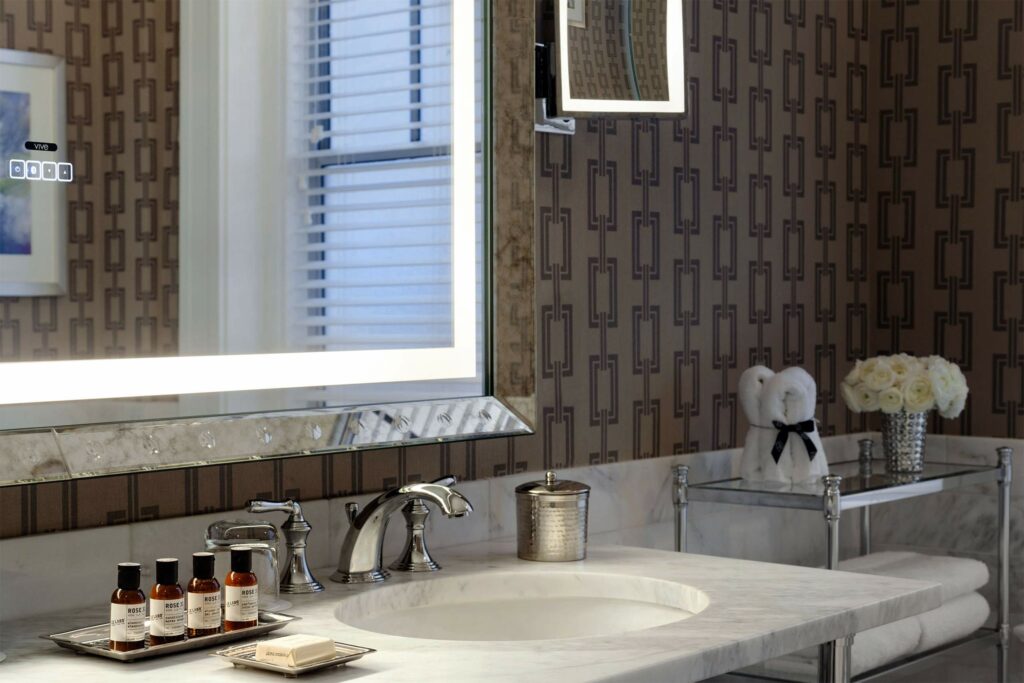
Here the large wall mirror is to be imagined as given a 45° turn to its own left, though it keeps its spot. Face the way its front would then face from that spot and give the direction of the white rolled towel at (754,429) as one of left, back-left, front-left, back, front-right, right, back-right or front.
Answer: front-left

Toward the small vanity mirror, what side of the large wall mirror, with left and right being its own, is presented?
left

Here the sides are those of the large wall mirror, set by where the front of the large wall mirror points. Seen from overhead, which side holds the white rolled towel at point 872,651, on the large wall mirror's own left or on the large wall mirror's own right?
on the large wall mirror's own left

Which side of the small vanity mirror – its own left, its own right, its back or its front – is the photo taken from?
front

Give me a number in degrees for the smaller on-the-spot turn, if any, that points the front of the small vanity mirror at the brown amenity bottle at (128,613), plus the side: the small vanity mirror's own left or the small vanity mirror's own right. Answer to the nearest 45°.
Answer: approximately 45° to the small vanity mirror's own right

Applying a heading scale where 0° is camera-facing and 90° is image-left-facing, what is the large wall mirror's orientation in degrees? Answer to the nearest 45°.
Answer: approximately 315°

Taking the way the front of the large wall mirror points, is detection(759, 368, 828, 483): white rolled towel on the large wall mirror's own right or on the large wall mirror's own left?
on the large wall mirror's own left

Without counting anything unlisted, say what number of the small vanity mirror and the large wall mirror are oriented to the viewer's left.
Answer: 0
